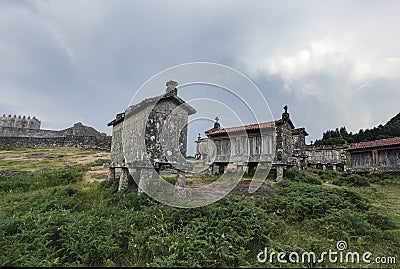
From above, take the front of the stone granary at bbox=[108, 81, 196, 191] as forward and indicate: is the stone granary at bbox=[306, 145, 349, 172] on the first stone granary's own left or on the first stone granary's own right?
on the first stone granary's own left

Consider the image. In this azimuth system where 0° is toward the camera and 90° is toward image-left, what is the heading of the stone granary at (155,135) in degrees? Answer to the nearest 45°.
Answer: approximately 315°

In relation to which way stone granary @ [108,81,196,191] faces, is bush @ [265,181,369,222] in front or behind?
in front

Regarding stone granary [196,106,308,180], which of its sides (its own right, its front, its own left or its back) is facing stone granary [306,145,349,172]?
left

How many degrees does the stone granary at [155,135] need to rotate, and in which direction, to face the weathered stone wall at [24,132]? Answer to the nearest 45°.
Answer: approximately 180°

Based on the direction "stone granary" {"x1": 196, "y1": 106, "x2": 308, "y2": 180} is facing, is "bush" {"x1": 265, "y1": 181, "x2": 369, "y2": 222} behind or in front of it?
in front
